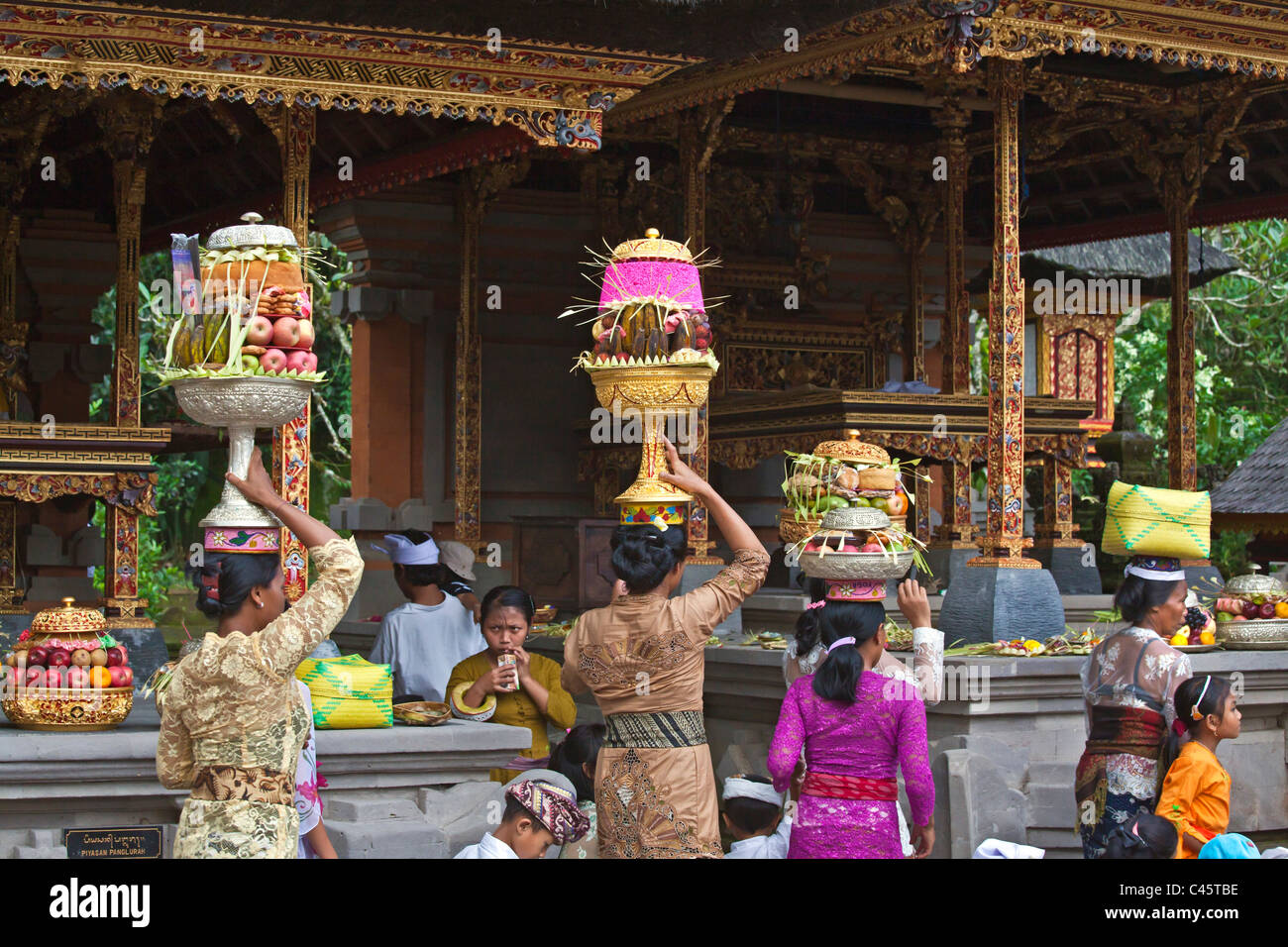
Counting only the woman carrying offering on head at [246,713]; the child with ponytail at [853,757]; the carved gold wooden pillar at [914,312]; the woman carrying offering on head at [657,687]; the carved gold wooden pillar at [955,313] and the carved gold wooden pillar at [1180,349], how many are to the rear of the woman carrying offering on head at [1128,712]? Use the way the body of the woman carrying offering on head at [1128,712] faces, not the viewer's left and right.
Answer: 3

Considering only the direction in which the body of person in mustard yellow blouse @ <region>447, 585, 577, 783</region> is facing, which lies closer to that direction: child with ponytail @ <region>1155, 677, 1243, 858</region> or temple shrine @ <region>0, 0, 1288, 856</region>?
the child with ponytail

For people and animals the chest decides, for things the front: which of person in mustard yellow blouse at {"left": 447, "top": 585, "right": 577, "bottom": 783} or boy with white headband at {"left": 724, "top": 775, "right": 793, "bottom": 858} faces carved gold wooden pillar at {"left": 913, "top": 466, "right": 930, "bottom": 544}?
the boy with white headband

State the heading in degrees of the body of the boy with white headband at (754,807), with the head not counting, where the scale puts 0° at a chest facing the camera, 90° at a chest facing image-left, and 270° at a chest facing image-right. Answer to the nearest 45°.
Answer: approximately 180°

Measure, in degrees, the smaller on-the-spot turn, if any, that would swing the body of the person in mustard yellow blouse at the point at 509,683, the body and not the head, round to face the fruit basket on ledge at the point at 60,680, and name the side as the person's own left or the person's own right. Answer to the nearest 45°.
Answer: approximately 90° to the person's own right

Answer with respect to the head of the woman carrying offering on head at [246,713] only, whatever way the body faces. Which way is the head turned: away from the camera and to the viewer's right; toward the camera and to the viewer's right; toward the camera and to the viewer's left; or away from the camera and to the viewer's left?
away from the camera and to the viewer's right

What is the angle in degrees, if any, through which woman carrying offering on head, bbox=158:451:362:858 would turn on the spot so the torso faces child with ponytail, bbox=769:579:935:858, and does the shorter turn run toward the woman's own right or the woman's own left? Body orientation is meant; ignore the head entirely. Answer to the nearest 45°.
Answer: approximately 45° to the woman's own right

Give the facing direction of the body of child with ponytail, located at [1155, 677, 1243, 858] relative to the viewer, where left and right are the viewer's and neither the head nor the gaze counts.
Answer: facing to the right of the viewer

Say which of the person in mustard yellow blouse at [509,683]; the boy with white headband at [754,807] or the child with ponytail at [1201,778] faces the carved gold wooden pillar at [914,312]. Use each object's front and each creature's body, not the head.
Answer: the boy with white headband
